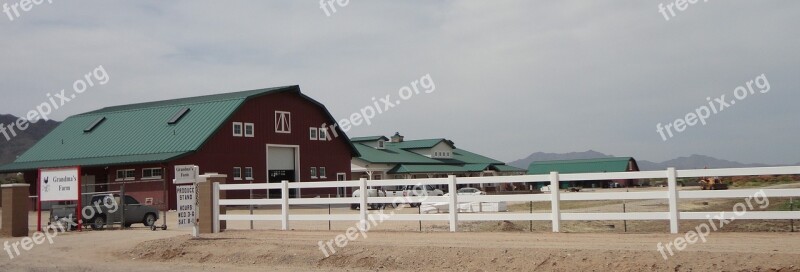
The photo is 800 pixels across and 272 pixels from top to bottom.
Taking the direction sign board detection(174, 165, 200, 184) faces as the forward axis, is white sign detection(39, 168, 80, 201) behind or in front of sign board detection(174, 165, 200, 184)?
behind

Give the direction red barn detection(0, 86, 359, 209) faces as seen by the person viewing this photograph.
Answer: facing the viewer and to the right of the viewer

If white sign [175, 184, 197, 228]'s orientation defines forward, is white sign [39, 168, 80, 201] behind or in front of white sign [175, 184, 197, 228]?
behind

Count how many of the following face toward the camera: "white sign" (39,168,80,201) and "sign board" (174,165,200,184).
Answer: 2

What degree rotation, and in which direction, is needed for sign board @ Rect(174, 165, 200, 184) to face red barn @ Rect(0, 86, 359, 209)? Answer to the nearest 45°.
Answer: approximately 180°

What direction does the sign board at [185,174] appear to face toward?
toward the camera

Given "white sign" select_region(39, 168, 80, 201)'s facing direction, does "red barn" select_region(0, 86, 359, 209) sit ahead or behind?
behind

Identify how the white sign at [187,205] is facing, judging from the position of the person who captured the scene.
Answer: facing the viewer

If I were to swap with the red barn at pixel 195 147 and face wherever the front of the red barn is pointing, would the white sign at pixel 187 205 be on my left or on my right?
on my right

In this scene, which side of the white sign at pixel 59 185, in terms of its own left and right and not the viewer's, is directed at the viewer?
front

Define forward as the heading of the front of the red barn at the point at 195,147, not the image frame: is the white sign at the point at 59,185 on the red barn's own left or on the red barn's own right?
on the red barn's own right
